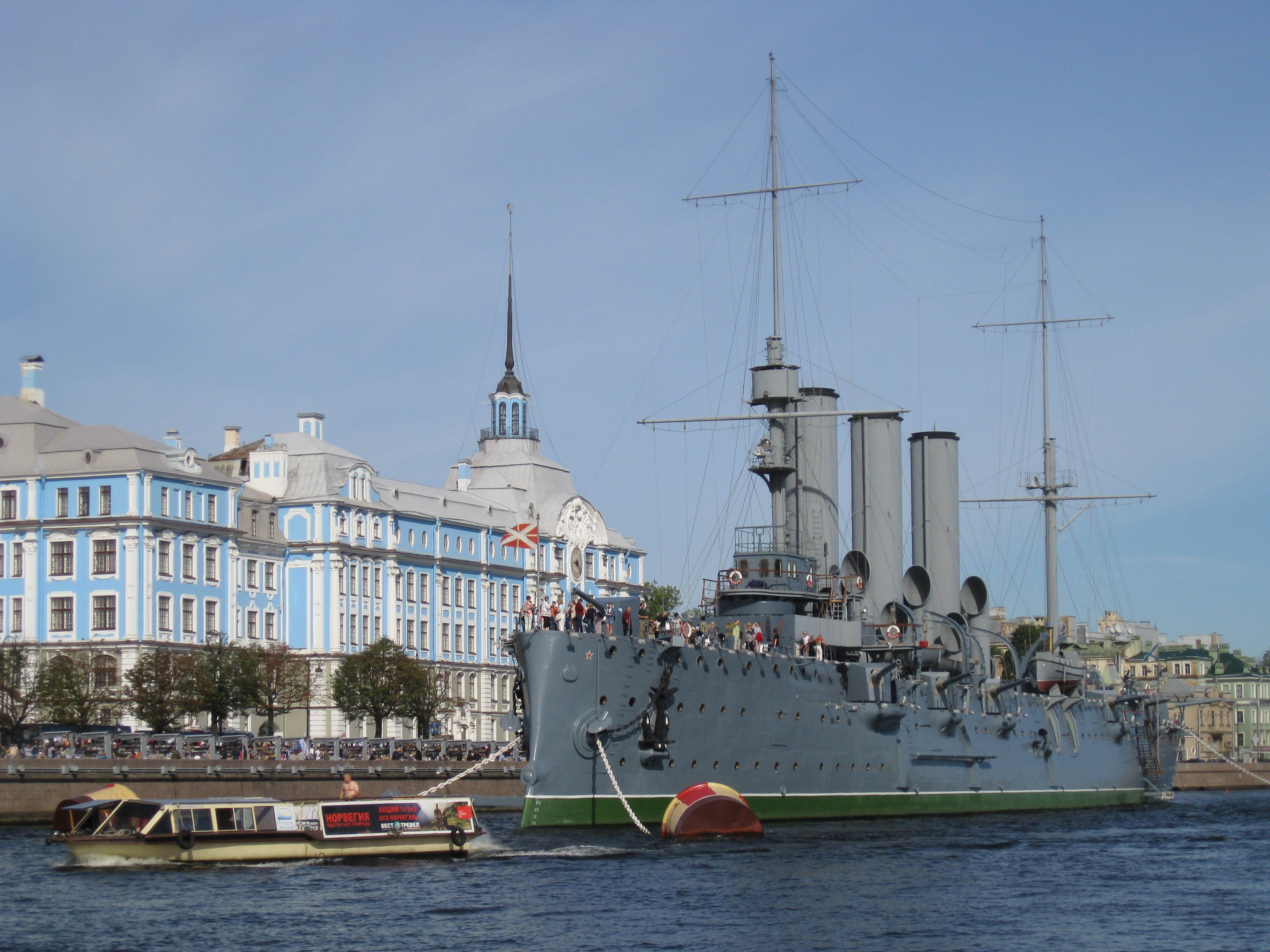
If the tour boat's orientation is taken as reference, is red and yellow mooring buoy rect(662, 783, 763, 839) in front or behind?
behind

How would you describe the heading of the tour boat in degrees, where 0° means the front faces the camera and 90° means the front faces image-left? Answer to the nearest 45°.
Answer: approximately 90°
